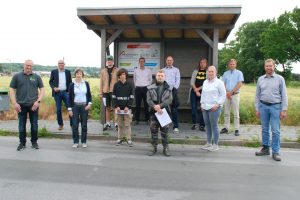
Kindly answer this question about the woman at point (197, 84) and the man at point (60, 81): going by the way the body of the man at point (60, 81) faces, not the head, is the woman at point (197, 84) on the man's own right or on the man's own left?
on the man's own left

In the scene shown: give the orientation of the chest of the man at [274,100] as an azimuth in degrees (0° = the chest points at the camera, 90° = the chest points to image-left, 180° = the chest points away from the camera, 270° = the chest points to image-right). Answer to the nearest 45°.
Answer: approximately 0°

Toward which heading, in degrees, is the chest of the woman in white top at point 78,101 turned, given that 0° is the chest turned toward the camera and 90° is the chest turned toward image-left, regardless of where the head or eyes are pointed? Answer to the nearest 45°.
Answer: approximately 0°

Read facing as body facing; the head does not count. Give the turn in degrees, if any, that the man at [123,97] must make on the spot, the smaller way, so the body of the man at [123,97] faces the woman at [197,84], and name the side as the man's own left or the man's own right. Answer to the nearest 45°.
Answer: approximately 135° to the man's own left

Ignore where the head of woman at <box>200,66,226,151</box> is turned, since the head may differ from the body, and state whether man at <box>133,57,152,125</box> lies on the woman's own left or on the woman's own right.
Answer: on the woman's own right

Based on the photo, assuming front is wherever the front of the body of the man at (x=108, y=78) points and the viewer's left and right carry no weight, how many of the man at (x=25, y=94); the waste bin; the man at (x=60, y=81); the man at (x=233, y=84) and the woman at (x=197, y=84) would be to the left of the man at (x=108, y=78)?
2

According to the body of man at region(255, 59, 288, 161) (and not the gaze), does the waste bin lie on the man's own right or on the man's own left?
on the man's own right

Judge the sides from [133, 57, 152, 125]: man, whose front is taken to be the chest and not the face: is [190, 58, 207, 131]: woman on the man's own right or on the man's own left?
on the man's own left

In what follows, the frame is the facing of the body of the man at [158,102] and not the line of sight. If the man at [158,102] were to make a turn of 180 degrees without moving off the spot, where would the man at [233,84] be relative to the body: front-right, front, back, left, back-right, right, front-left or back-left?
front-right

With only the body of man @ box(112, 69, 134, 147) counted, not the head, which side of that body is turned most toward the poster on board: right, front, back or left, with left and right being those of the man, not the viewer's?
back
